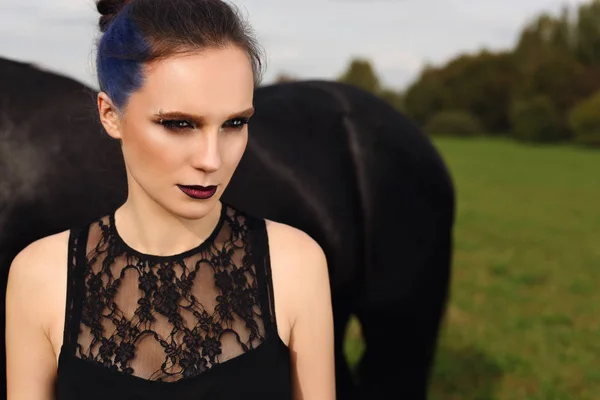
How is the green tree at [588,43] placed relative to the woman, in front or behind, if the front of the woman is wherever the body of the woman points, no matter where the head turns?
behind

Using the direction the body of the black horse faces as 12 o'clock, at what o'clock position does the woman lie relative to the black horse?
The woman is roughly at 10 o'clock from the black horse.

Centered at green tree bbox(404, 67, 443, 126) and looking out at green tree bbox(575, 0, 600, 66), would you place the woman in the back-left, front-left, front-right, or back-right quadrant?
back-right

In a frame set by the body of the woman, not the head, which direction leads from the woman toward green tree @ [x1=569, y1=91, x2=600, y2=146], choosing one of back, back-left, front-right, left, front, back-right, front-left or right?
back-left

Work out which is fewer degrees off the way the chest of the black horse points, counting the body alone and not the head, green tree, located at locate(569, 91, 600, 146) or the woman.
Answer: the woman

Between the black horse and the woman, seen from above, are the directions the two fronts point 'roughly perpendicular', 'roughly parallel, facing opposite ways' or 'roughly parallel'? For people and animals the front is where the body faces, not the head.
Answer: roughly perpendicular

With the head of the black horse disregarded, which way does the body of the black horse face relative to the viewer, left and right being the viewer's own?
facing to the left of the viewer

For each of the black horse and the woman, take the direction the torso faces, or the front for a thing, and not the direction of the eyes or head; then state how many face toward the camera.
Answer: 1

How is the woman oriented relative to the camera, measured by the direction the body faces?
toward the camera

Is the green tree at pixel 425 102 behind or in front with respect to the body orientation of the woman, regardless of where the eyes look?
behind
